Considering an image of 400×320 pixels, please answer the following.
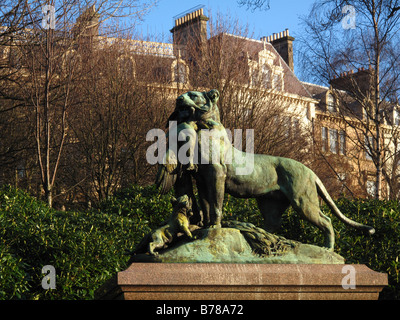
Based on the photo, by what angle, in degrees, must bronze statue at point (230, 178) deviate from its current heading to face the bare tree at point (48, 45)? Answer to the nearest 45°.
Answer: approximately 45° to its right

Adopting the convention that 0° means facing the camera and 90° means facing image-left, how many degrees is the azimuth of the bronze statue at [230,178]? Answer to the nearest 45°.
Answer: approximately 90°
